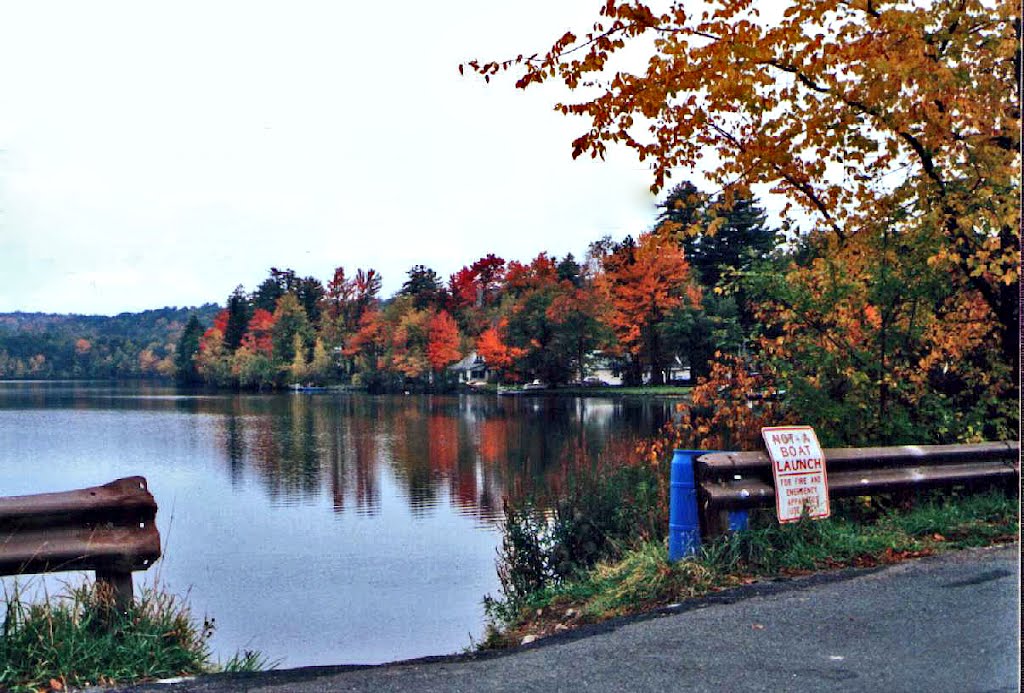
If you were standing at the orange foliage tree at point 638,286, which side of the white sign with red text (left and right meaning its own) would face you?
back

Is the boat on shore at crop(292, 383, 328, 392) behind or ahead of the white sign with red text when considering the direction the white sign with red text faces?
behind

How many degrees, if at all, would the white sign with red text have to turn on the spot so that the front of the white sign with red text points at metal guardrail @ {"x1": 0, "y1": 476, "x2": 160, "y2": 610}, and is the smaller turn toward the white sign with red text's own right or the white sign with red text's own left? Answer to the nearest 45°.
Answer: approximately 45° to the white sign with red text's own right

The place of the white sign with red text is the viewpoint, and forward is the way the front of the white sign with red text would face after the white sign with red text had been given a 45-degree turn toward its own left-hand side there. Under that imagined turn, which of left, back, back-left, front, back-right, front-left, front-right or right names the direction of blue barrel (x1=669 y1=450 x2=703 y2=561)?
right

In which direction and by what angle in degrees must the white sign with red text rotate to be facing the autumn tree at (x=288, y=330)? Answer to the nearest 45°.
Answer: approximately 135° to its right

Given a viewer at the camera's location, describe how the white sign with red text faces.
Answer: facing the viewer

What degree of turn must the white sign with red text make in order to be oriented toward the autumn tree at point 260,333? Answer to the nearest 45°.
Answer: approximately 135° to its right
